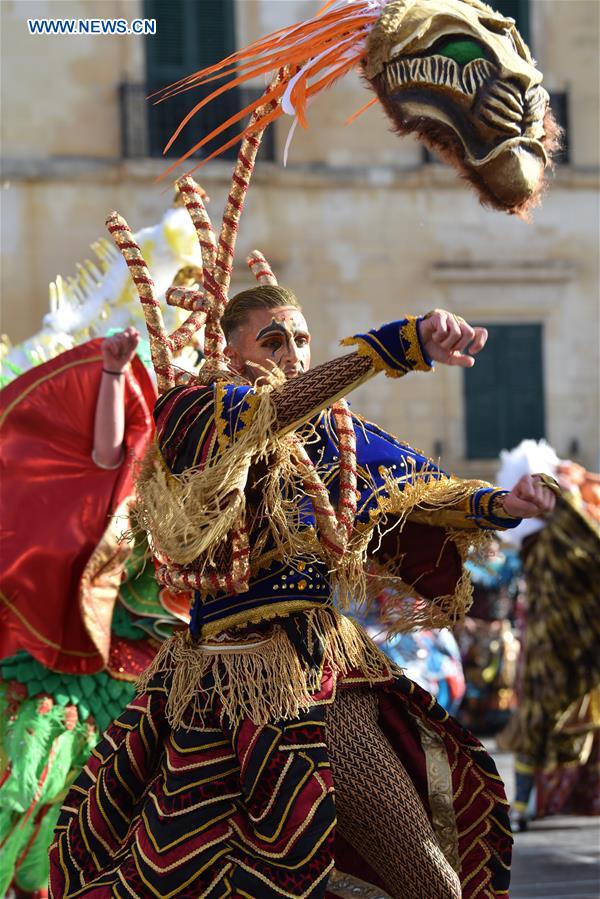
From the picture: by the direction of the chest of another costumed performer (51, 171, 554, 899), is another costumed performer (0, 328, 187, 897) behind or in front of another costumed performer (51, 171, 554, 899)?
behind

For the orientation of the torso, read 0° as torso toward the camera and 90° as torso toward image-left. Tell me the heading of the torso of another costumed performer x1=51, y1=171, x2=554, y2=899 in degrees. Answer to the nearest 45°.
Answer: approximately 315°

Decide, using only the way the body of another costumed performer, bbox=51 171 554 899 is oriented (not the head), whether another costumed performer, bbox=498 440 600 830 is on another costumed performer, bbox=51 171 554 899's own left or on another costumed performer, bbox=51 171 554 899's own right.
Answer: on another costumed performer, bbox=51 171 554 899's own left
